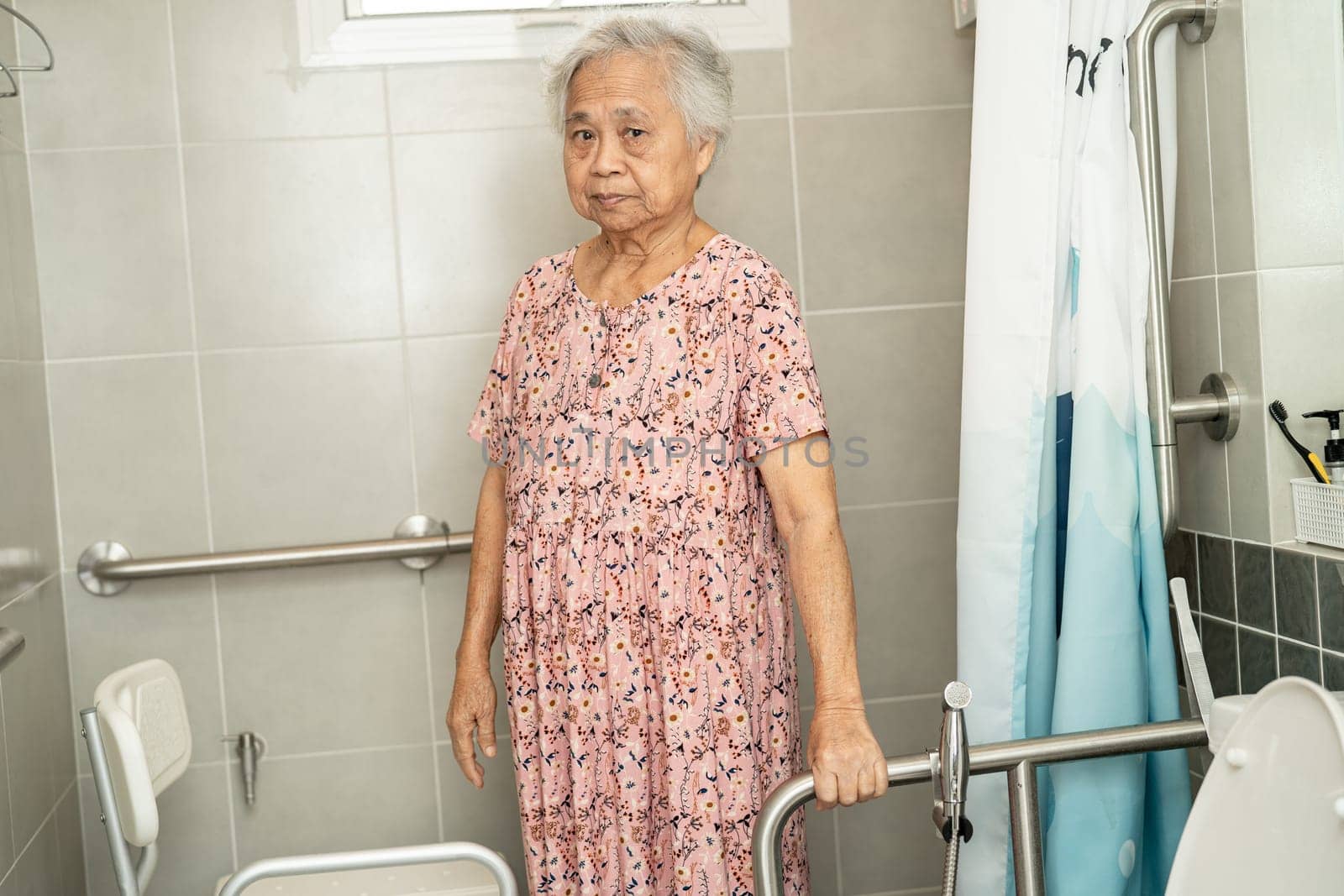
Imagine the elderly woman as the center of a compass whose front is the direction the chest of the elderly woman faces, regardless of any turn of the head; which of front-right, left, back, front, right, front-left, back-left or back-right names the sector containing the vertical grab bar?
back-left

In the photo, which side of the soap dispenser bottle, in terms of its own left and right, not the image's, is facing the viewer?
left

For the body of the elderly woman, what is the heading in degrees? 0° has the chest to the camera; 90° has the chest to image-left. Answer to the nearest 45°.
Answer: approximately 45°

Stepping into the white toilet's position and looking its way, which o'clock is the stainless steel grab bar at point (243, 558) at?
The stainless steel grab bar is roughly at 2 o'clock from the white toilet.

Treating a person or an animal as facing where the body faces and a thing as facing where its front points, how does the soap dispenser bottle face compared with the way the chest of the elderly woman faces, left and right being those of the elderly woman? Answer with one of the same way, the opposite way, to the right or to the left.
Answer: to the right

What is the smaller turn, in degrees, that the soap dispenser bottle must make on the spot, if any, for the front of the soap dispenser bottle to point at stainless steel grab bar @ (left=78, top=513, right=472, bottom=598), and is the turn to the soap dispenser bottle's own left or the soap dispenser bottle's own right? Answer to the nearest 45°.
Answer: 0° — it already faces it

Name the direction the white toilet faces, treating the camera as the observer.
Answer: facing the viewer and to the left of the viewer

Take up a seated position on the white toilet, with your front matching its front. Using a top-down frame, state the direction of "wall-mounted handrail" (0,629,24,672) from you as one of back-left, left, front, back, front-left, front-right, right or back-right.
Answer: front-right
